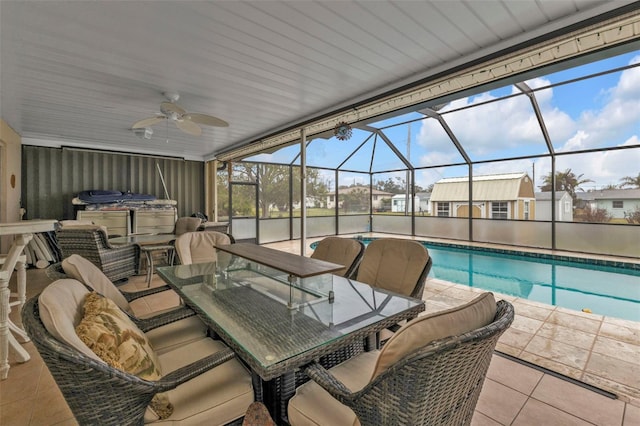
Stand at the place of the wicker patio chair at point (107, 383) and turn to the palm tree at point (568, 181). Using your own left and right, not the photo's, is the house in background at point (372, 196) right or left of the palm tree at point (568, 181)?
left

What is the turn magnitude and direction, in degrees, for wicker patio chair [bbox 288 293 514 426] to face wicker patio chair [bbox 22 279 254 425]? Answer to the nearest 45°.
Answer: approximately 45° to its left

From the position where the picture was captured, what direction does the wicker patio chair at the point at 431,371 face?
facing away from the viewer and to the left of the viewer

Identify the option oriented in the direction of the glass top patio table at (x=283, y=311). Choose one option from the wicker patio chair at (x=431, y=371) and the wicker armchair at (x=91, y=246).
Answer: the wicker patio chair

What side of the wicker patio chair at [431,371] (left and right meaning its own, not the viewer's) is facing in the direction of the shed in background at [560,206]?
right
